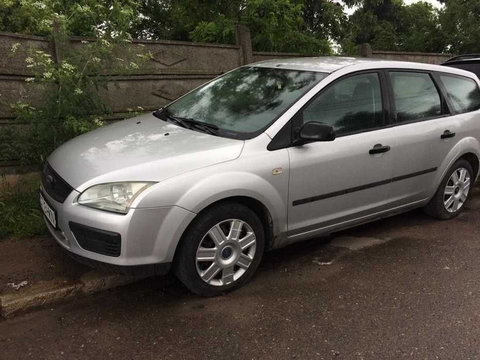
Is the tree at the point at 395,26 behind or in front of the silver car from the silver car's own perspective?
behind

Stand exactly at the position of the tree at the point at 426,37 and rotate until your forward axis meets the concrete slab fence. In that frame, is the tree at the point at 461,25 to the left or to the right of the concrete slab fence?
left

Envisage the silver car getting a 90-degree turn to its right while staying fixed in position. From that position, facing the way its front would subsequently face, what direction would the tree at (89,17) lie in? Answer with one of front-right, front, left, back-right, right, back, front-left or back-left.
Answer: front

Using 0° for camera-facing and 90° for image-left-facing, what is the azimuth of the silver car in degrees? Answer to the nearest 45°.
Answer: approximately 45°

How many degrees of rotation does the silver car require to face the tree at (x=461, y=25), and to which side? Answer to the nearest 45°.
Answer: approximately 180°

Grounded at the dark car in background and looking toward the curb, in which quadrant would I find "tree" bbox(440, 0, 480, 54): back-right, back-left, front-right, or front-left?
back-right

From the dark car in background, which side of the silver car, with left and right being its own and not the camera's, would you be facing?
back

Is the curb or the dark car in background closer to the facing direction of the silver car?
the curb

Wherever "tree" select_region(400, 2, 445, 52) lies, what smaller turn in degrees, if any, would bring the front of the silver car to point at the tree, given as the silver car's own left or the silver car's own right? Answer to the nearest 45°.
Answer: approximately 135° to the silver car's own right
